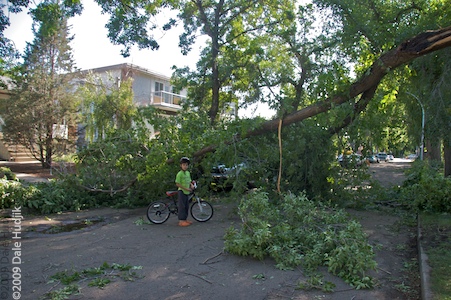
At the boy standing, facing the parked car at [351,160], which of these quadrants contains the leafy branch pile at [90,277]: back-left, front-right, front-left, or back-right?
back-right

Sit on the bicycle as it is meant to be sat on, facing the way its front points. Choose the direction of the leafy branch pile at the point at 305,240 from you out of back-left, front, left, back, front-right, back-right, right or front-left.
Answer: front-right

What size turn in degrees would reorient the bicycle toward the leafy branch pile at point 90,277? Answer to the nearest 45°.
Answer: approximately 90° to its right

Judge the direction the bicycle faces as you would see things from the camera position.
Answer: facing to the right of the viewer

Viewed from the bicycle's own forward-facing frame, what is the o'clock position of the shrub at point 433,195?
The shrub is roughly at 12 o'clock from the bicycle.

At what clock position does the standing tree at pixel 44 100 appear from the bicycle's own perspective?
The standing tree is roughly at 8 o'clock from the bicycle.

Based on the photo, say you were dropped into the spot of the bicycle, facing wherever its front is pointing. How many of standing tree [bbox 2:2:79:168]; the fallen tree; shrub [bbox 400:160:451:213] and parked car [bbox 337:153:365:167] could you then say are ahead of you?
3

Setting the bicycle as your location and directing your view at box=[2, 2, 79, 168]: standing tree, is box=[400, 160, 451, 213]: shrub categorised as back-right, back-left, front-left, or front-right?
back-right
